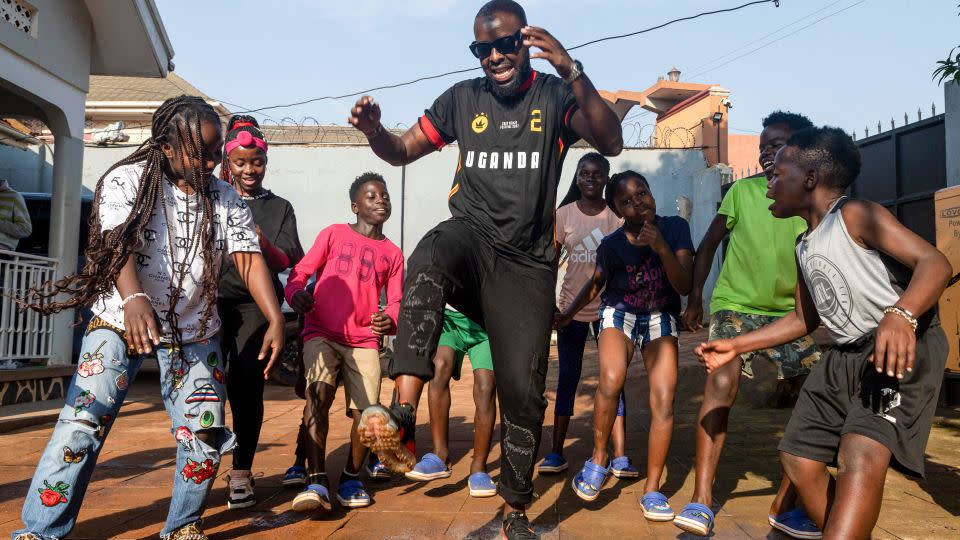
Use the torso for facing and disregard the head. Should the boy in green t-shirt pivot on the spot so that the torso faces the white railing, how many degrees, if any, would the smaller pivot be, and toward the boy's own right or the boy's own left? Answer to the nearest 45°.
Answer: approximately 90° to the boy's own right

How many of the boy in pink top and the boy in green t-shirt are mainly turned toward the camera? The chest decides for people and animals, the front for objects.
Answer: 2

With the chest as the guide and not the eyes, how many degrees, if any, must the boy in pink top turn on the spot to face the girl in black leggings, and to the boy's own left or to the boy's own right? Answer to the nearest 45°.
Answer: approximately 90° to the boy's own right

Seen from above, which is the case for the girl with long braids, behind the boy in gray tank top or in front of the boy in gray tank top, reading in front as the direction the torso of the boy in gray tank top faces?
in front

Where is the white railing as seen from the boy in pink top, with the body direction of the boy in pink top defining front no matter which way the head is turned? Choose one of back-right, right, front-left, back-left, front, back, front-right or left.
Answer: back-right

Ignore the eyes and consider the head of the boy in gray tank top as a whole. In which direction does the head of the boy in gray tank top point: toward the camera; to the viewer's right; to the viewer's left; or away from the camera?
to the viewer's left

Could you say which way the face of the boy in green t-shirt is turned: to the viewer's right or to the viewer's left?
to the viewer's left

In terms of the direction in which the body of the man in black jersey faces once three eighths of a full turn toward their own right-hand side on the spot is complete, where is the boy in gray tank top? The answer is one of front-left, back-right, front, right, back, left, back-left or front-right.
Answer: back-right

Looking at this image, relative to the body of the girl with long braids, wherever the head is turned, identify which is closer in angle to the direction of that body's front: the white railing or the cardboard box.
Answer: the cardboard box
